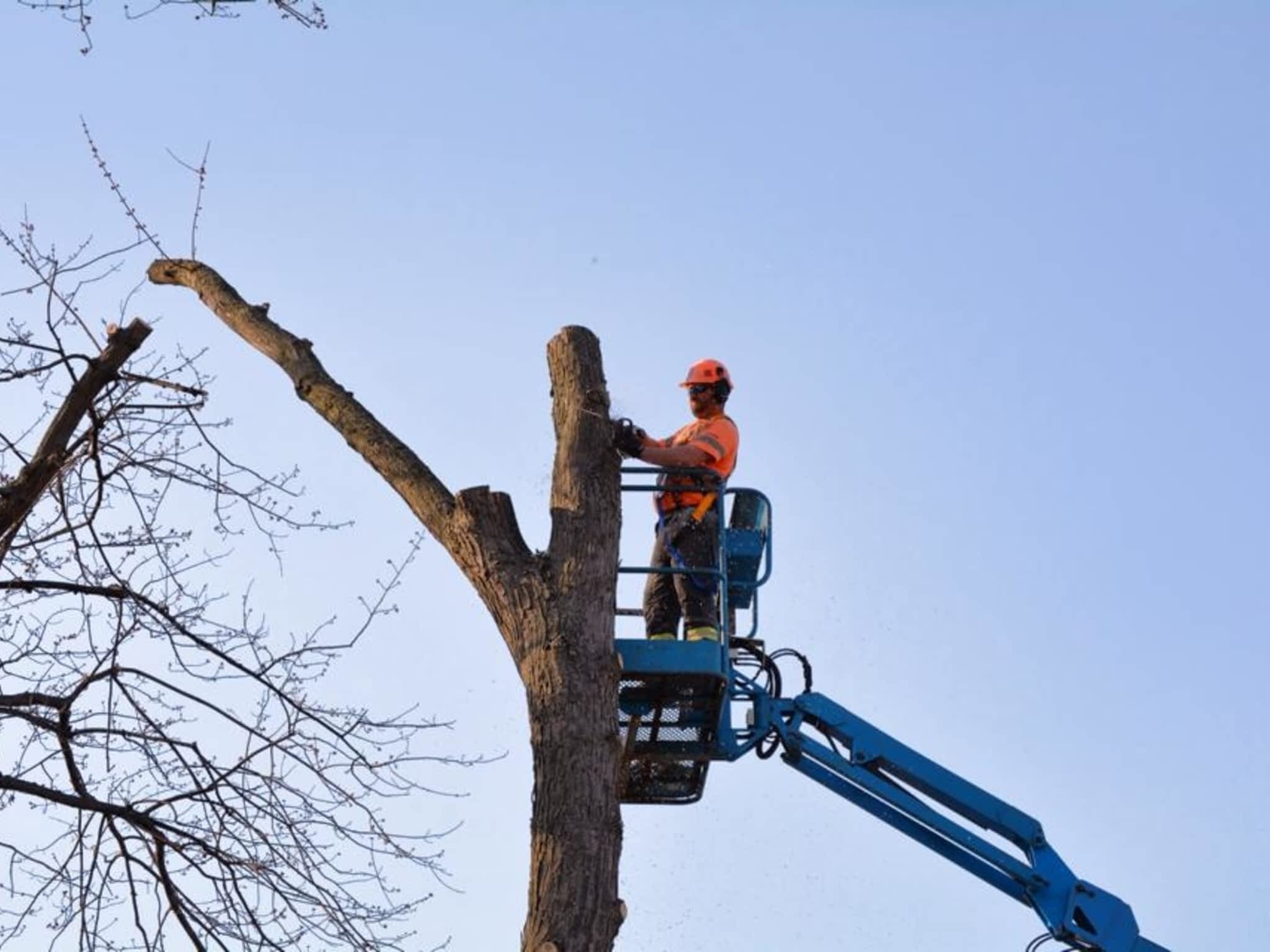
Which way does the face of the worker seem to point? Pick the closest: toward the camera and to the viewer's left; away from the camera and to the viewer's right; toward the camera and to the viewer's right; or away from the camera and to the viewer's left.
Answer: toward the camera and to the viewer's left

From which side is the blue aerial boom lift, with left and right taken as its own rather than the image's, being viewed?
left
